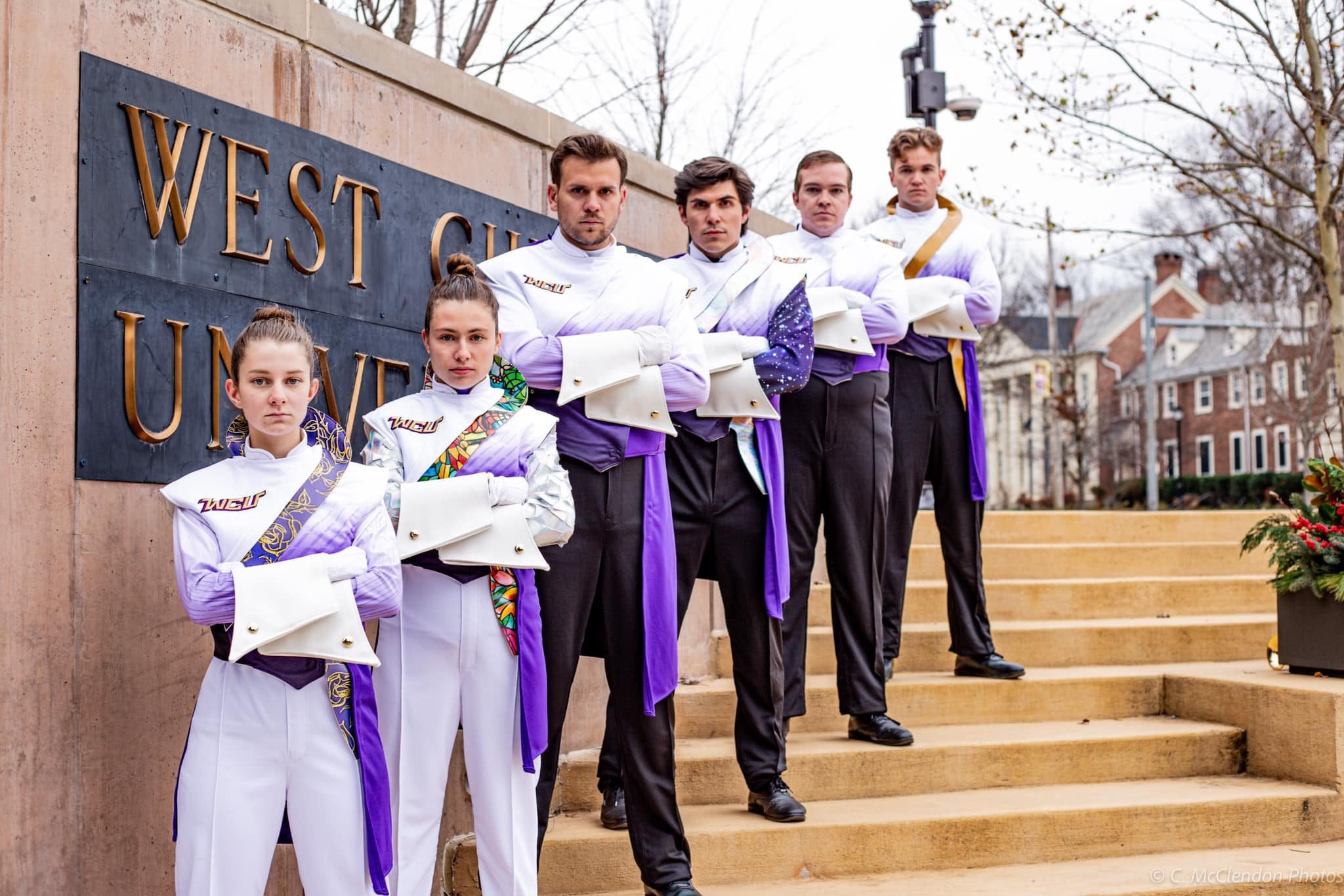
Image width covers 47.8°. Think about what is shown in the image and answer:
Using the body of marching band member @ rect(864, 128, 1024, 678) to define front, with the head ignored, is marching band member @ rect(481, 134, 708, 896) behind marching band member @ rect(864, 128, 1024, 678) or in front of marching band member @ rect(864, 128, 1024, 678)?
in front

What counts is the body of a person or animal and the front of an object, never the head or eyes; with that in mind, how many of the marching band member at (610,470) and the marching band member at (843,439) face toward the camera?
2

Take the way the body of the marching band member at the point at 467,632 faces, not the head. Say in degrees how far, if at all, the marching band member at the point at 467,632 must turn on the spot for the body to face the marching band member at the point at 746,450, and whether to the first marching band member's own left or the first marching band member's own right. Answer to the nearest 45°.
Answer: approximately 135° to the first marching band member's own left

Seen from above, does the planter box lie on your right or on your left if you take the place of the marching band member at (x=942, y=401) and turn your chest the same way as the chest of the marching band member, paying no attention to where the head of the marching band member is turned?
on your left

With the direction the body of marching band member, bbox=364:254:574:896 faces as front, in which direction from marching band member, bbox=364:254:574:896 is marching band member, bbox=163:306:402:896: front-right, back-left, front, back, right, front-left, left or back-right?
front-right
